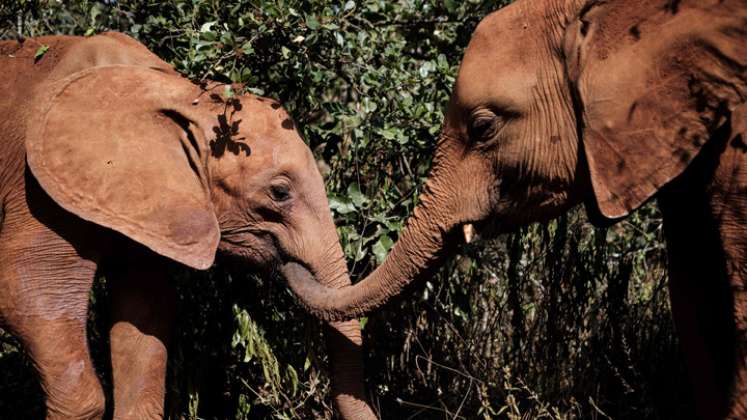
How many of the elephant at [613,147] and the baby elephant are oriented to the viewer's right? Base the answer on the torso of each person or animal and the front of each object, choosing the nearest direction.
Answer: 1

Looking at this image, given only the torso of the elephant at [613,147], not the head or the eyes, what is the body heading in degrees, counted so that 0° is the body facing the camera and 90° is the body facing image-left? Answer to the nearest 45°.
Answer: approximately 90°

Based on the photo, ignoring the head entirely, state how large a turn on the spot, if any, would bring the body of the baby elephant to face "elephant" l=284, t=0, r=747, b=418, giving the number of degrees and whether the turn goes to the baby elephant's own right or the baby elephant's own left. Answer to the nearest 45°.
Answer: approximately 45° to the baby elephant's own right

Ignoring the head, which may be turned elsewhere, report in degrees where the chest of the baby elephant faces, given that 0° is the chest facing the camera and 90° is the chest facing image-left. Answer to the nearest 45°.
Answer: approximately 270°
